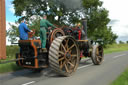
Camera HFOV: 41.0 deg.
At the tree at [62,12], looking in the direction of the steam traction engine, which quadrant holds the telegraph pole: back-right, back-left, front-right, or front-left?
front-right

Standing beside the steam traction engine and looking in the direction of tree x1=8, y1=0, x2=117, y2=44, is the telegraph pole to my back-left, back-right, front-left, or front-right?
front-left

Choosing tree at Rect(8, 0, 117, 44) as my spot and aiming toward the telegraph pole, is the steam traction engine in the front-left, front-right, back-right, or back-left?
front-left

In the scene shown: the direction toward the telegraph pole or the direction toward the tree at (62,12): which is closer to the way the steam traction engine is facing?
the tree
